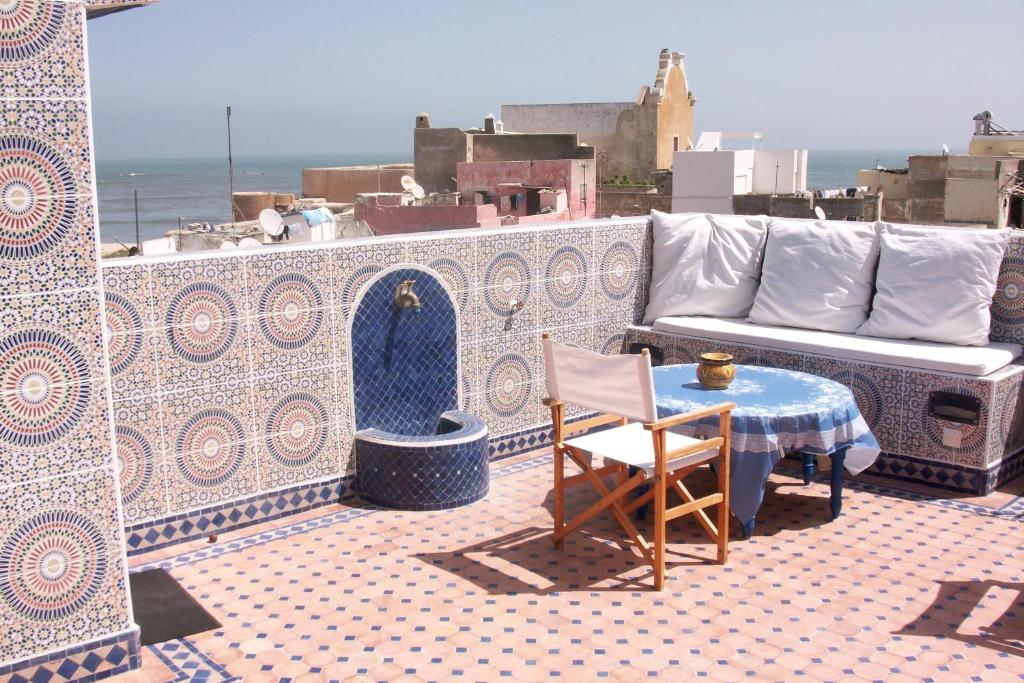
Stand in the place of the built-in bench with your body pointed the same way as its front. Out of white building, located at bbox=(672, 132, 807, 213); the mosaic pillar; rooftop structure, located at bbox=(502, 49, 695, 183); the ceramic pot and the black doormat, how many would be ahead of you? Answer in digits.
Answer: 3

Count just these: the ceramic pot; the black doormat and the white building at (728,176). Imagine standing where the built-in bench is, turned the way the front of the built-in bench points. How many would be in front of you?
2

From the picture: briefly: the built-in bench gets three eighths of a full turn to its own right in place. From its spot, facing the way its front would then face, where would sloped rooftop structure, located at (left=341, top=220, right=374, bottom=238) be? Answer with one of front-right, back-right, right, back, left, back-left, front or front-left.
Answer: front-left

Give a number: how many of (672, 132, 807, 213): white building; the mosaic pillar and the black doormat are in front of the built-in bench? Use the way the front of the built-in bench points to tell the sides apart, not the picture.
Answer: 2

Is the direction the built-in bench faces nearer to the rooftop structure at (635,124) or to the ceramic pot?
the ceramic pot

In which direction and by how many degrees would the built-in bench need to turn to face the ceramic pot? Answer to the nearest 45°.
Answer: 0° — it already faces it

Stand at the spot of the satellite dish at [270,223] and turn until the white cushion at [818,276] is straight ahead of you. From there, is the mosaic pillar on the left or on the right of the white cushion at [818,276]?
right

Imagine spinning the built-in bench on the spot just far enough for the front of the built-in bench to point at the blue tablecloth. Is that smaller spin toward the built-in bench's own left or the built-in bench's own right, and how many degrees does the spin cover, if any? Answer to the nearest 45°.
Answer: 0° — it already faces it

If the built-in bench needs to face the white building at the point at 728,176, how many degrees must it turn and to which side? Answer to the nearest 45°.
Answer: approximately 135° to its right

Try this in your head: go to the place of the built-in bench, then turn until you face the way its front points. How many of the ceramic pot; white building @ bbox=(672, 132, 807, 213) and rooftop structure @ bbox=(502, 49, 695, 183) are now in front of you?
1

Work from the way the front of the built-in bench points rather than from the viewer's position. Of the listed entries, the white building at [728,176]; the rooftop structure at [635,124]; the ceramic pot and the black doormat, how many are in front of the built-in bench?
2

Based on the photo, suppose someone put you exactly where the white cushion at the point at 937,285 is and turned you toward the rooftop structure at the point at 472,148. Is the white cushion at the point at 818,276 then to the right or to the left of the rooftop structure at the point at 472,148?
left

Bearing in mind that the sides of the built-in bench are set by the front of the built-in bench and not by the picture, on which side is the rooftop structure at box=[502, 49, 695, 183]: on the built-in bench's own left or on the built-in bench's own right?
on the built-in bench's own right

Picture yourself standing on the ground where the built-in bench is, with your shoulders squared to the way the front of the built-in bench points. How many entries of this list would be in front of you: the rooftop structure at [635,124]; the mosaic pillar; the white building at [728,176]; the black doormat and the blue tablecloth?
3

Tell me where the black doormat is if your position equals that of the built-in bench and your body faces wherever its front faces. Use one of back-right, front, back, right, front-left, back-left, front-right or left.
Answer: front

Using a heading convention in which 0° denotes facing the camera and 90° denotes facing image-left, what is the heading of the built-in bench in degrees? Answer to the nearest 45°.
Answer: approximately 45°

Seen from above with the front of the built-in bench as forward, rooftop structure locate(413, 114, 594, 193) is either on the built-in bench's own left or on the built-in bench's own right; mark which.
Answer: on the built-in bench's own right
